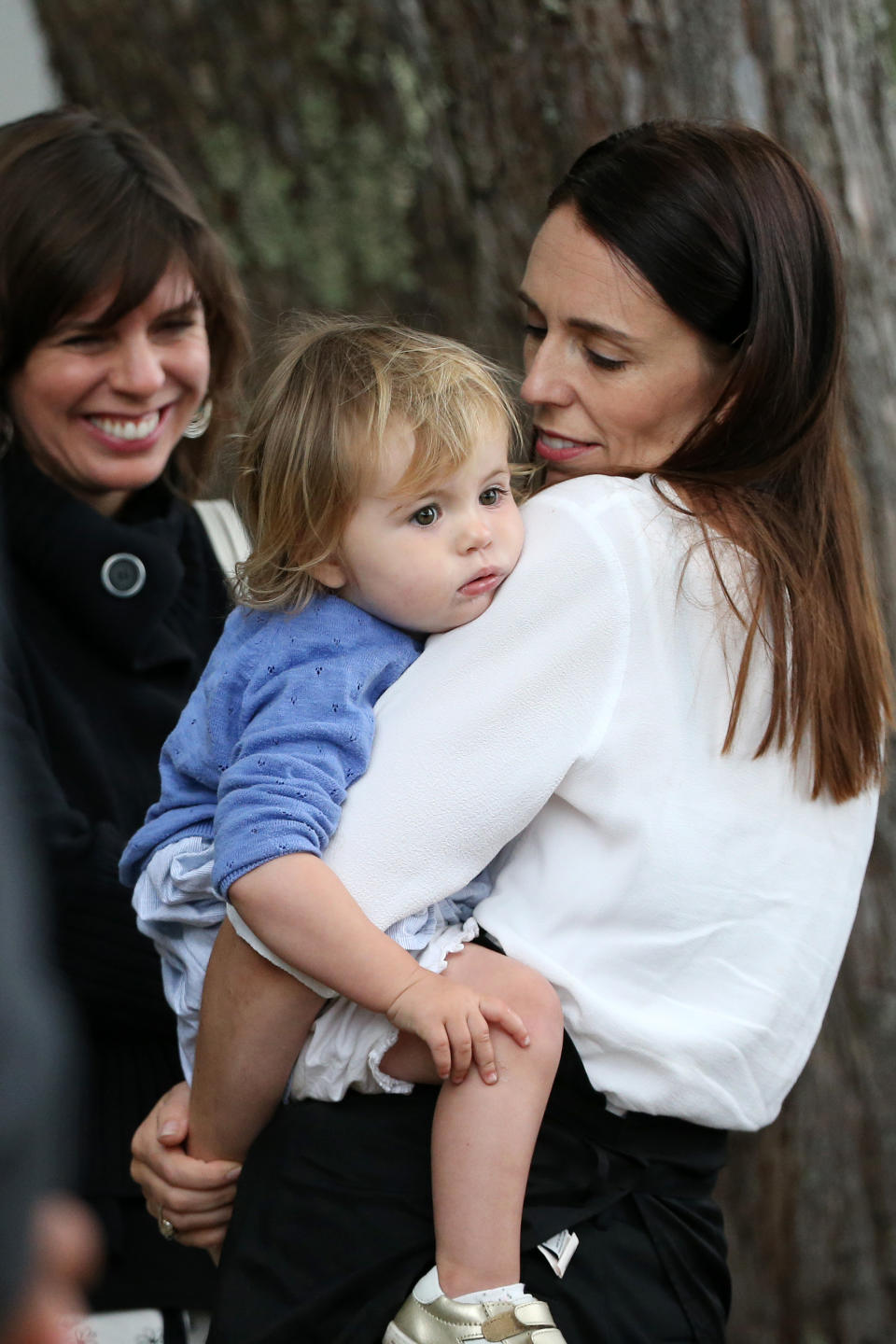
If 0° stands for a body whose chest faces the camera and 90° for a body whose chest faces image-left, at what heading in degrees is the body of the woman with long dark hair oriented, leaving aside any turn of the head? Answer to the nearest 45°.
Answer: approximately 135°

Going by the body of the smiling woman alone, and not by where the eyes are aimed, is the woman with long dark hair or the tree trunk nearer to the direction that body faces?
the woman with long dark hair

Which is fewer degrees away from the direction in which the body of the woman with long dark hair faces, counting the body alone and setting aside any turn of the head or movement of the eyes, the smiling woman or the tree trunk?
the smiling woman

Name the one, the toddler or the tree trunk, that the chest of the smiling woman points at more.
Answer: the toddler

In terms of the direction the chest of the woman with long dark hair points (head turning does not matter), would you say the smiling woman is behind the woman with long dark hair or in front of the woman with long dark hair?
in front

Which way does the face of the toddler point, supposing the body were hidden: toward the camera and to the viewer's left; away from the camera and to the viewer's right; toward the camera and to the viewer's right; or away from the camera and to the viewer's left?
toward the camera and to the viewer's right

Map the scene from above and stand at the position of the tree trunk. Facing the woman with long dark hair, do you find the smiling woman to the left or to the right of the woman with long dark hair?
right

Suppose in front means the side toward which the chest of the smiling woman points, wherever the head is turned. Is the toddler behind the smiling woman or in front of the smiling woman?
in front

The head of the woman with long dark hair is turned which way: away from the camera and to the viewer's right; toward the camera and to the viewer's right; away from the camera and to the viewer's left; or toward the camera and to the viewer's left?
toward the camera and to the viewer's left

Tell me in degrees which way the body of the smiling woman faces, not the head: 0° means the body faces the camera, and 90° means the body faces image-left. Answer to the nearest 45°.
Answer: approximately 315°

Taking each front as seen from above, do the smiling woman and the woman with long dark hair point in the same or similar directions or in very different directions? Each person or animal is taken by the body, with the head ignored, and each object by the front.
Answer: very different directions

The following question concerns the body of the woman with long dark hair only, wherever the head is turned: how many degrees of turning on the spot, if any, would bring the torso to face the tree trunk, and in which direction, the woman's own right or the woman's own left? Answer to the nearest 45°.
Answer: approximately 45° to the woman's own right
